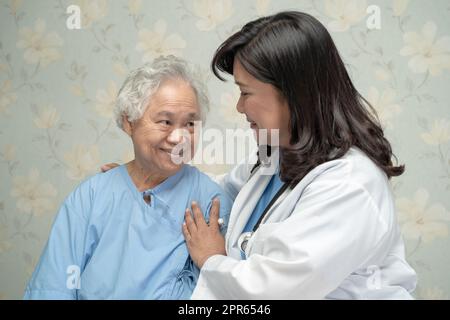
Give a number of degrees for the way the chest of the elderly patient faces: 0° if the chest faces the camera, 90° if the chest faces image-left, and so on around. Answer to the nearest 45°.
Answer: approximately 315°

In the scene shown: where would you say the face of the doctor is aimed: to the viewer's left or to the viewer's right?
to the viewer's left

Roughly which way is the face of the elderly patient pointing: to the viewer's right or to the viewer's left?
to the viewer's right
